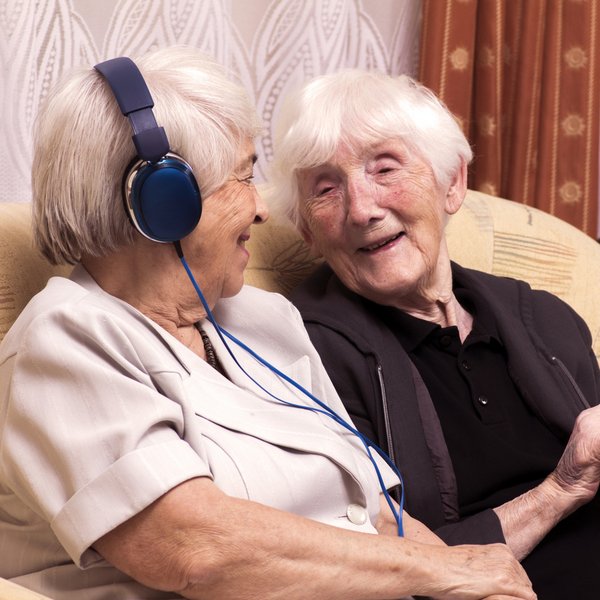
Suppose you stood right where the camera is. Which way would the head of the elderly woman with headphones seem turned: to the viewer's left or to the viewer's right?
to the viewer's right

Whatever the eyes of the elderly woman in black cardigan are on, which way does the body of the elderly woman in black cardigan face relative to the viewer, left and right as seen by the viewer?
facing the viewer

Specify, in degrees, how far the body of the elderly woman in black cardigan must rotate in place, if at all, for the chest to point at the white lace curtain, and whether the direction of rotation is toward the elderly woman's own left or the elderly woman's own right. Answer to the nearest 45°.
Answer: approximately 135° to the elderly woman's own right

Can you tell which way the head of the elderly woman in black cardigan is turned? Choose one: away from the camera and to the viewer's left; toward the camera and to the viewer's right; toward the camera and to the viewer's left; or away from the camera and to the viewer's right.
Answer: toward the camera and to the viewer's left

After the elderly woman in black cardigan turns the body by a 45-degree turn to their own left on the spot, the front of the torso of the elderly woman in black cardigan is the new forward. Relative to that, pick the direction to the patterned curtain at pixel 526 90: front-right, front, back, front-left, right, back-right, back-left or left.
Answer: back-left
